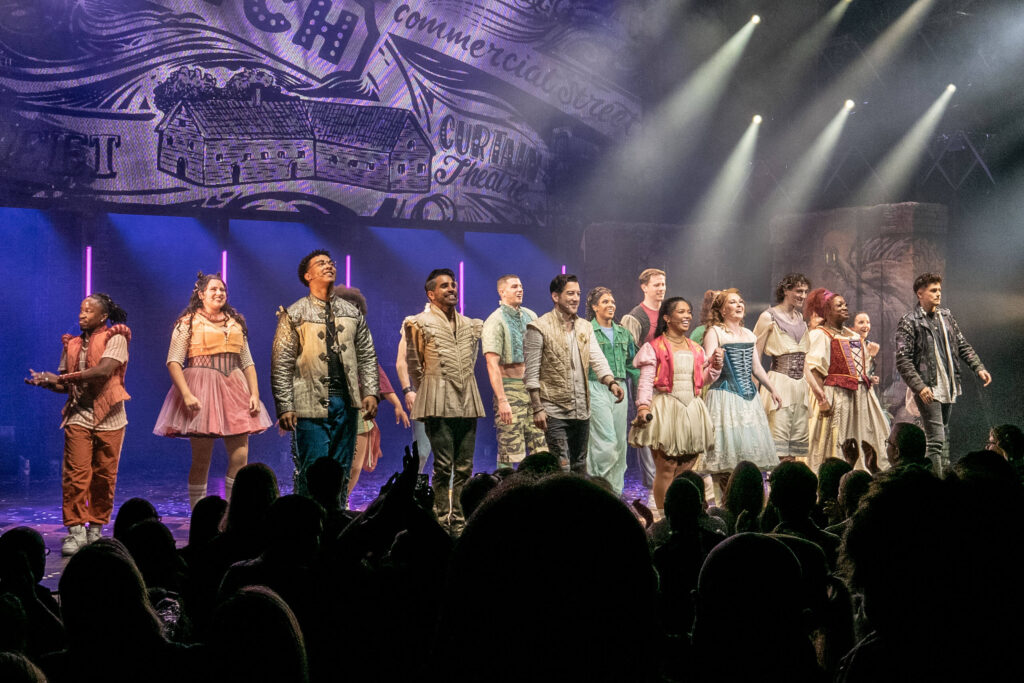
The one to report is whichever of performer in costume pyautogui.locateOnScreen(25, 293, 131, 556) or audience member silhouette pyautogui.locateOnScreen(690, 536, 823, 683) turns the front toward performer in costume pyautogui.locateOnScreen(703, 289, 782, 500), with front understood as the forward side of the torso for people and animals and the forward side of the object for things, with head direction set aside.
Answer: the audience member silhouette

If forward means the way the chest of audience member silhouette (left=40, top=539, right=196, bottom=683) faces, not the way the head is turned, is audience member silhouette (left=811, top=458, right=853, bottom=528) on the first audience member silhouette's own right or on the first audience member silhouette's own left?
on the first audience member silhouette's own right

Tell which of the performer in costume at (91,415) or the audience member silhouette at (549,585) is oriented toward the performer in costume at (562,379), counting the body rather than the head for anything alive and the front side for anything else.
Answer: the audience member silhouette

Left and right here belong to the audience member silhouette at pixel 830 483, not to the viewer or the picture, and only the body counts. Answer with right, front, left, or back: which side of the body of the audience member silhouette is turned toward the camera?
back

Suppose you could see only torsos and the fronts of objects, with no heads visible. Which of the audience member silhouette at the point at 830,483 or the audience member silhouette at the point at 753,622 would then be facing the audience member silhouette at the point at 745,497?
the audience member silhouette at the point at 753,622

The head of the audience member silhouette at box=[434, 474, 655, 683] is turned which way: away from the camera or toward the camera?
away from the camera

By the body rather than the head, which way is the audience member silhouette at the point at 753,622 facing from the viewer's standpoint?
away from the camera
